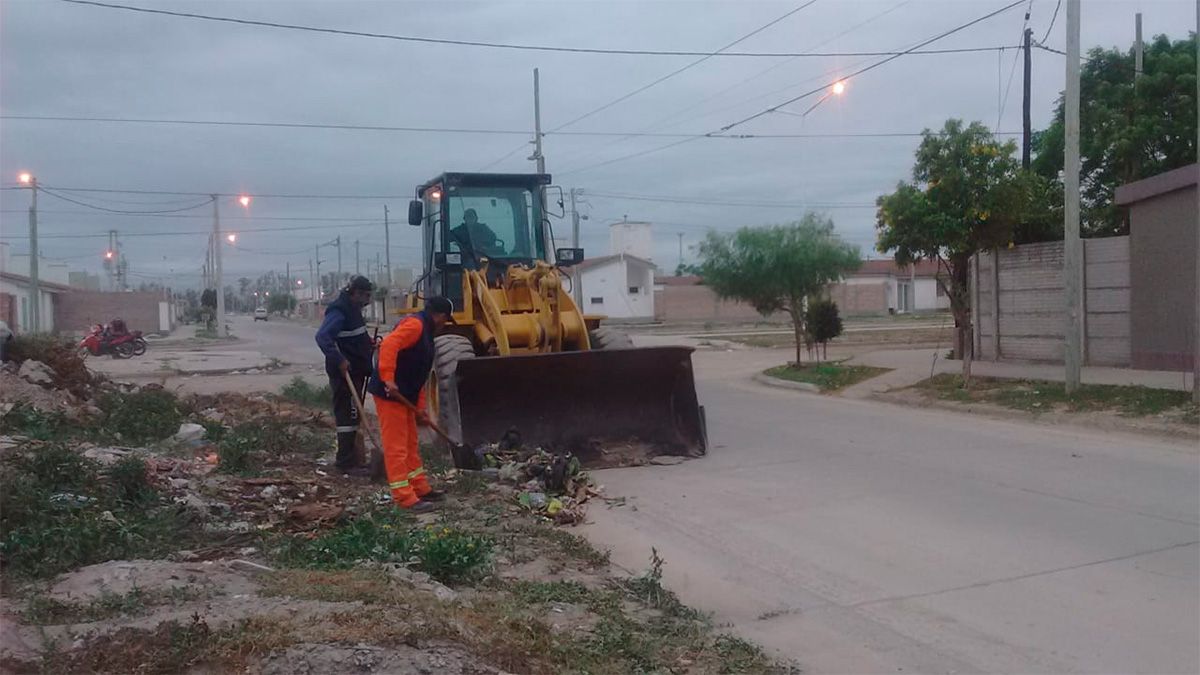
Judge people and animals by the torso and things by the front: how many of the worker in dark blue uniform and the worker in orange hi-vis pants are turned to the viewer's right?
2

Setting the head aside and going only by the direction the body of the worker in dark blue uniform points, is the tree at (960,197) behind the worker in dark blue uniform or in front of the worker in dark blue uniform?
in front

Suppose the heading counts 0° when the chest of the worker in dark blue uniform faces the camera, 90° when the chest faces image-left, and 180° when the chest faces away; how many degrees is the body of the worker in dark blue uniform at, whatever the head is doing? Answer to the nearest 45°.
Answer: approximately 270°

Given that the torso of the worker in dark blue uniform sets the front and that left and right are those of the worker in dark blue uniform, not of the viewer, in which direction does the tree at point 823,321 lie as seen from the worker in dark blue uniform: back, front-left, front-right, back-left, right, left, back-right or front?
front-left

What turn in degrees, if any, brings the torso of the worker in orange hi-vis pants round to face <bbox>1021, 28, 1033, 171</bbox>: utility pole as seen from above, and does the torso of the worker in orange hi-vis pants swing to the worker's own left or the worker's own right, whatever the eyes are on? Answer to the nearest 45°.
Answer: approximately 45° to the worker's own left

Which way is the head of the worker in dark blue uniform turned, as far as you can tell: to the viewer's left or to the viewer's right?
to the viewer's right

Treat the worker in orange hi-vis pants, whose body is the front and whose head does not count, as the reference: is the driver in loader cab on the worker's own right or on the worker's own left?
on the worker's own left

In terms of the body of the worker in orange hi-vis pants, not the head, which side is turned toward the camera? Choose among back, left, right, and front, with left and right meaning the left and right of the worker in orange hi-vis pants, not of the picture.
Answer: right

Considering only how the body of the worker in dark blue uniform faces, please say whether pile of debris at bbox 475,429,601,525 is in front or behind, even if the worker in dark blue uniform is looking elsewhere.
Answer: in front

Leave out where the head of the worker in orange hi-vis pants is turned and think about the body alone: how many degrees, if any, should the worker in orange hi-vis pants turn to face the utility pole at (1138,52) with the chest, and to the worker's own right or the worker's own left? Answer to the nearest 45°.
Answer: approximately 45° to the worker's own left

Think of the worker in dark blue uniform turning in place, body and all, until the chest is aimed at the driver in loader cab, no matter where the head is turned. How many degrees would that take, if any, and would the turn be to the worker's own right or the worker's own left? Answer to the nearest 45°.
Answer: approximately 45° to the worker's own left
